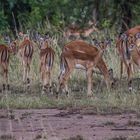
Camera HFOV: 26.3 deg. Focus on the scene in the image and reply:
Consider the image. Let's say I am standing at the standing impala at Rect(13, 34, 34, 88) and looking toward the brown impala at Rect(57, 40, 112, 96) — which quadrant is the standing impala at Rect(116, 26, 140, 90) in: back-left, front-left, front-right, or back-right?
front-left

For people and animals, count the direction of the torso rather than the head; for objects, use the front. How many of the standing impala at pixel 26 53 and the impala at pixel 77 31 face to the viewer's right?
1

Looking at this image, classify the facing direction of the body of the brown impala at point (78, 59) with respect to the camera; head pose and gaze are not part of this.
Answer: to the viewer's right

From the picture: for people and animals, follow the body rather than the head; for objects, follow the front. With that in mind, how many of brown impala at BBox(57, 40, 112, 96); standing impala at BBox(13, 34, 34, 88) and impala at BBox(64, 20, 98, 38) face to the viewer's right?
2

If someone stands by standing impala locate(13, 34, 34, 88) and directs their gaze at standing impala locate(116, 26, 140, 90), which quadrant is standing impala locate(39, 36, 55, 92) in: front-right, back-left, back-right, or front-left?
front-right

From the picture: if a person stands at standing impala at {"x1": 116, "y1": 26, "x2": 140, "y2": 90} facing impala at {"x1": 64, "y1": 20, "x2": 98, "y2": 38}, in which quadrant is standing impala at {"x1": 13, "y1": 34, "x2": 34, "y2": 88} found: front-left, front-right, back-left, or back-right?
front-left

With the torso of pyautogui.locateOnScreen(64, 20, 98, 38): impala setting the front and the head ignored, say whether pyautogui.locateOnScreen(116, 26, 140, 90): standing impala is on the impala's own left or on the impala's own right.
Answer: on the impala's own right

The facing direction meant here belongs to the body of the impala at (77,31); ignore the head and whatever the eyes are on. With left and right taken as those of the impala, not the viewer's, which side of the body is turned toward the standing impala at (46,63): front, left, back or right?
right

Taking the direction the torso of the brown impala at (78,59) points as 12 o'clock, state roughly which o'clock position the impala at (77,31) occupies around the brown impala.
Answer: The impala is roughly at 9 o'clock from the brown impala.

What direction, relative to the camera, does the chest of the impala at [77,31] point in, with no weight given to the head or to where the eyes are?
to the viewer's right

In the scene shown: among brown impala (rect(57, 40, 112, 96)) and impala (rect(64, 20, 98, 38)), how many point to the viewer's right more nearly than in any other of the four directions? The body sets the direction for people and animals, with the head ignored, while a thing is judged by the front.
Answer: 2
